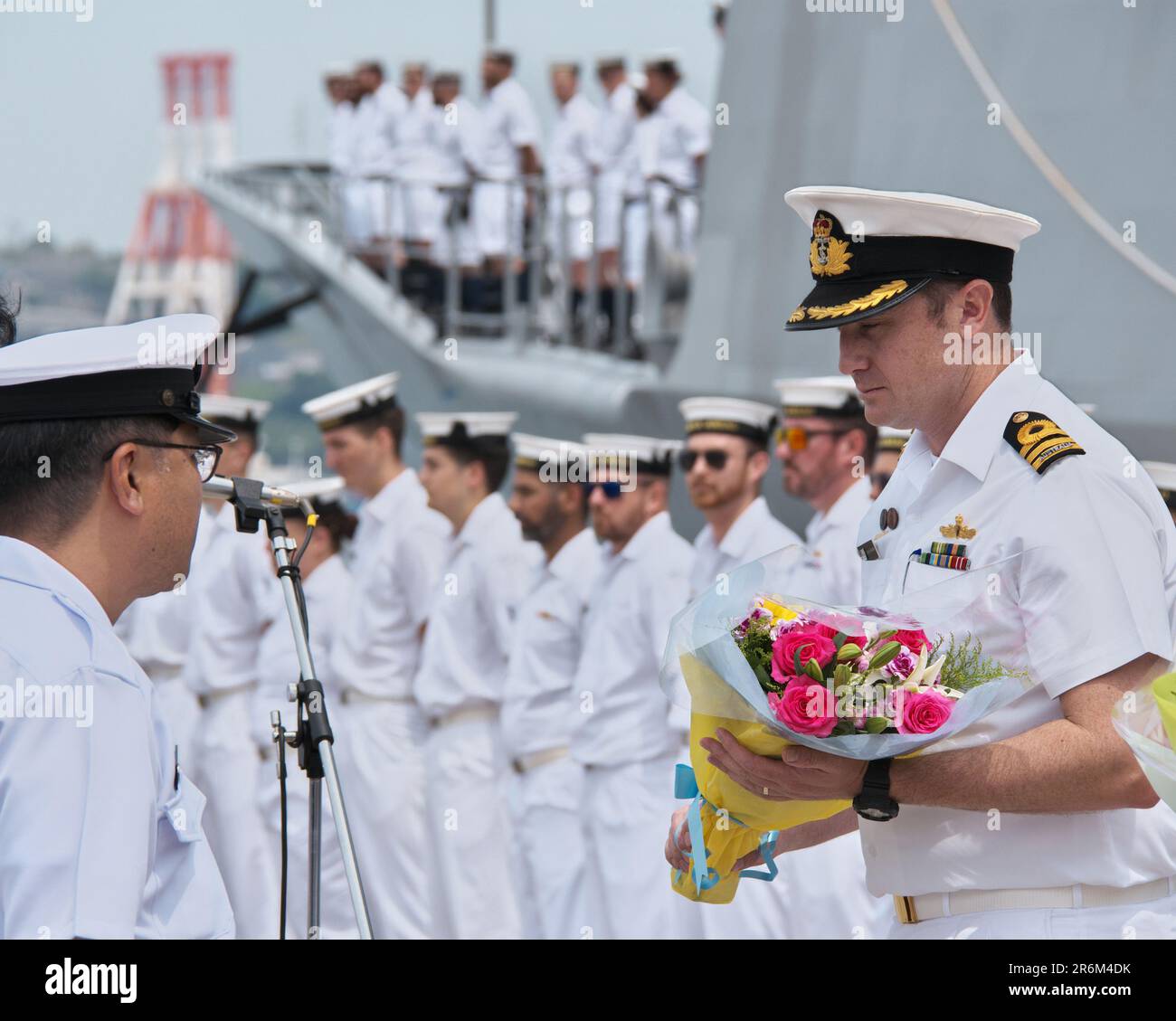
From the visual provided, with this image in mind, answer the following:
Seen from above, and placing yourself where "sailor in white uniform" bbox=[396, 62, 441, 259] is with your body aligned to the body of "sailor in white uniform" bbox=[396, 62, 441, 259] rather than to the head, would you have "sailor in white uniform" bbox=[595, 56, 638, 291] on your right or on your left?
on your left

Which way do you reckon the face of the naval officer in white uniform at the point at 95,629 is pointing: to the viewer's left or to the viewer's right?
to the viewer's right

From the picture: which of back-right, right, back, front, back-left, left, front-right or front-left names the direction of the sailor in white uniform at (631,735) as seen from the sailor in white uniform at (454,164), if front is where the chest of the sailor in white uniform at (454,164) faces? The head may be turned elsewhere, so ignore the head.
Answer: front-left

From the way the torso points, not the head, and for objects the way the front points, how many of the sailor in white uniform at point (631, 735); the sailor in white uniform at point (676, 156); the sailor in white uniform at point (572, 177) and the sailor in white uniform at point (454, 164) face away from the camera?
0

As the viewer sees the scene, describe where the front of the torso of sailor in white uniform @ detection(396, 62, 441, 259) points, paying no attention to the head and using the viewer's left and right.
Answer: facing the viewer and to the left of the viewer

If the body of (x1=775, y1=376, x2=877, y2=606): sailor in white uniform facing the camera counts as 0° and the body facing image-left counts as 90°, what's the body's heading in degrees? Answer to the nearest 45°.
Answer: approximately 45°

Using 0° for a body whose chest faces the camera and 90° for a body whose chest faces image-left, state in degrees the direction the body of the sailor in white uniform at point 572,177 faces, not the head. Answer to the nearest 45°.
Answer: approximately 45°

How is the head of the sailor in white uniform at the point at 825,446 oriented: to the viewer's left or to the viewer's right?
to the viewer's left

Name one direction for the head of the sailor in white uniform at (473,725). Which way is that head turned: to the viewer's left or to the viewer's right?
to the viewer's left

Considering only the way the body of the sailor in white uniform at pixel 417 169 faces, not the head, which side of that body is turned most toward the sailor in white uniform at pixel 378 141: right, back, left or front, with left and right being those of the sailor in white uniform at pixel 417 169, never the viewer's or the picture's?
right

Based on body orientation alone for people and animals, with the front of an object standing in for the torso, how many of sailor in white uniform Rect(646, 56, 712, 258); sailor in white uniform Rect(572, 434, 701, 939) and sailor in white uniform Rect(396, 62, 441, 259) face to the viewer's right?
0

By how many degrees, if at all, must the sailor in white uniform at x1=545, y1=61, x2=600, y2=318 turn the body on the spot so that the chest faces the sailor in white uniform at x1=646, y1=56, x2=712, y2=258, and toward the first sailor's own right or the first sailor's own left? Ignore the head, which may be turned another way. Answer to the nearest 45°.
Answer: approximately 90° to the first sailor's own left

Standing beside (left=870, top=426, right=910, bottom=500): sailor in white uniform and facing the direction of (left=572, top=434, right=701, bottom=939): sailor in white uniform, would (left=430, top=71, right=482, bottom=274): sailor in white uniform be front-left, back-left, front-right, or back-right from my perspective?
back-right

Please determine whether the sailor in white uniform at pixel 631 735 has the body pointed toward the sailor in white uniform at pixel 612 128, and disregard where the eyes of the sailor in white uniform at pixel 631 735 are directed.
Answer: no
